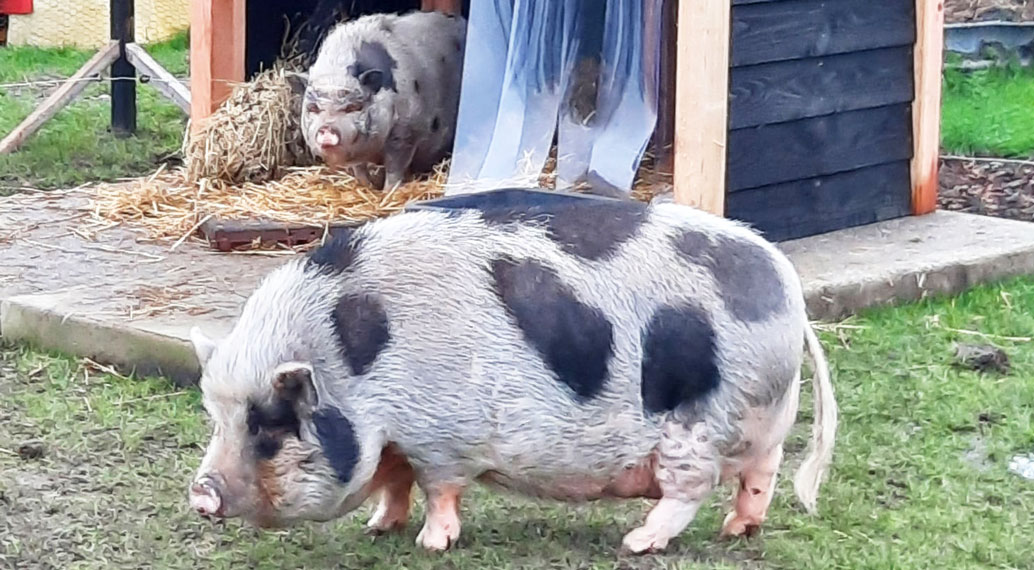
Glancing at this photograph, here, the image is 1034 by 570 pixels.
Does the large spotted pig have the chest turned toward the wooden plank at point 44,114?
no

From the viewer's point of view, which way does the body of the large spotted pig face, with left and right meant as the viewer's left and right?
facing to the left of the viewer

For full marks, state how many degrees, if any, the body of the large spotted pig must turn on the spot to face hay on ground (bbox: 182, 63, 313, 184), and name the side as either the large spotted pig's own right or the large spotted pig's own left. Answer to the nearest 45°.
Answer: approximately 90° to the large spotted pig's own right

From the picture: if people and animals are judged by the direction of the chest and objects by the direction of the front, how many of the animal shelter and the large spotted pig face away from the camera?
0

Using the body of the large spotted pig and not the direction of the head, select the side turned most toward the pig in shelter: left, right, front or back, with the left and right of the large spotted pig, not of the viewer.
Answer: right

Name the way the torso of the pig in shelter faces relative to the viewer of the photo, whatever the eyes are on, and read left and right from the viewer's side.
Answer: facing the viewer and to the left of the viewer

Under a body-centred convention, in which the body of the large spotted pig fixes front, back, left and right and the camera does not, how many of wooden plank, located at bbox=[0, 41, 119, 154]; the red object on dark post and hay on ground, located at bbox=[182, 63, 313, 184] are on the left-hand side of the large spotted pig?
0

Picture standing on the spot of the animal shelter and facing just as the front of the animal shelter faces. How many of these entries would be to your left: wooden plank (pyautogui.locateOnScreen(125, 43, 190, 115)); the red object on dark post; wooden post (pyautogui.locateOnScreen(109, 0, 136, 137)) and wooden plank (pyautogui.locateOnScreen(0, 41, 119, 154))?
0

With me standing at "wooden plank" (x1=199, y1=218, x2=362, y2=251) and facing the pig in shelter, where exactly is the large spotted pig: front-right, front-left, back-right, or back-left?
back-right

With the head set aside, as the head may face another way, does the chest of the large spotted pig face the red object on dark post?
no

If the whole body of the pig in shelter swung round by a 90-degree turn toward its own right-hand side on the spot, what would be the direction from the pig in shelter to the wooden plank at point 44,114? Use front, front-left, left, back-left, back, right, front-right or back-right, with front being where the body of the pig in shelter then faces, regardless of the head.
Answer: front

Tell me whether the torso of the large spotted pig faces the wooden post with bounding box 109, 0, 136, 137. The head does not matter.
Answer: no

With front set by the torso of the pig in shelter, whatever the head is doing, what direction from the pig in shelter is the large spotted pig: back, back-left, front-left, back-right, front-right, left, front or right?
front-left

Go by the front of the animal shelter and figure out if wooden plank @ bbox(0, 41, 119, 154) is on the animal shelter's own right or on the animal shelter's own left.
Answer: on the animal shelter's own right

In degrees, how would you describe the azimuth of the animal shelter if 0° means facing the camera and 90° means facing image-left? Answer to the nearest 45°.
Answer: approximately 45°
